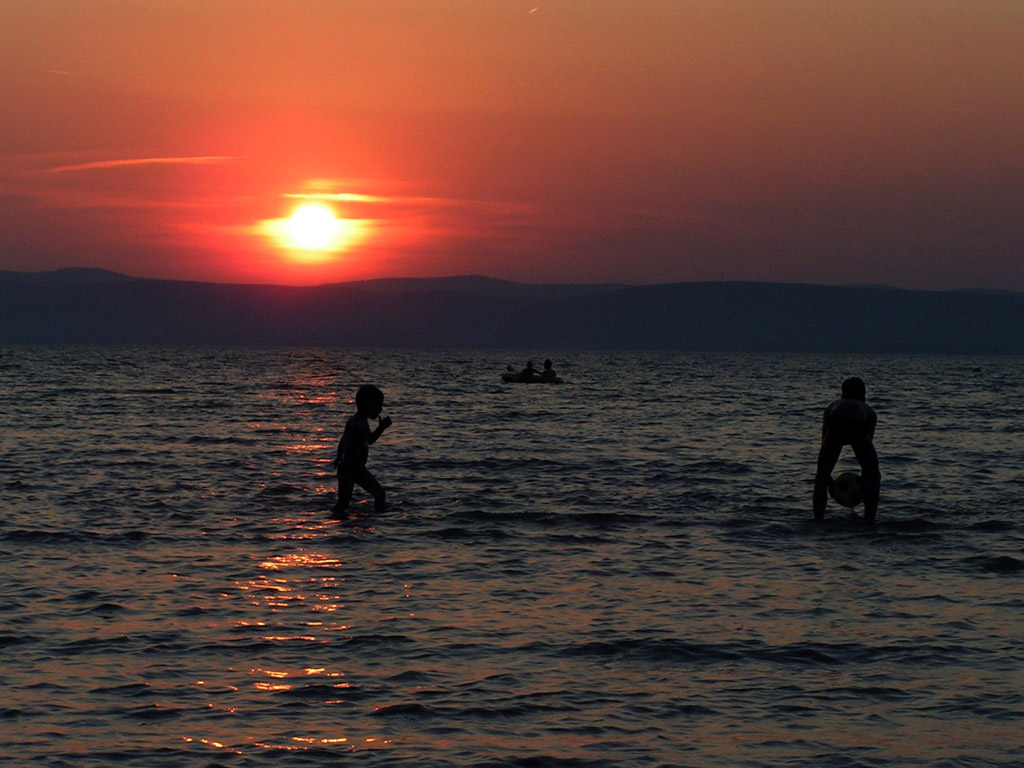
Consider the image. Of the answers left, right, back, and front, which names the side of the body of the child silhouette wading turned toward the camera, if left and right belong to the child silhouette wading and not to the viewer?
right

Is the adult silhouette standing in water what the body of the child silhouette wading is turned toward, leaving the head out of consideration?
yes
